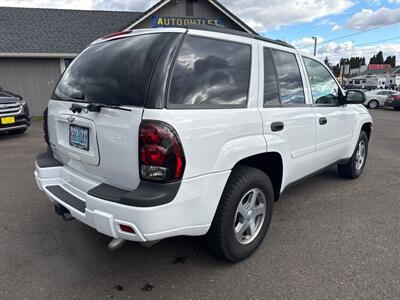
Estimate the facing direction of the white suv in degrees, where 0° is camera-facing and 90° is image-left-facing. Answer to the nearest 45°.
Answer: approximately 225°

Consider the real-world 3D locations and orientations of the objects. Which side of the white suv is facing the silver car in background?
front
